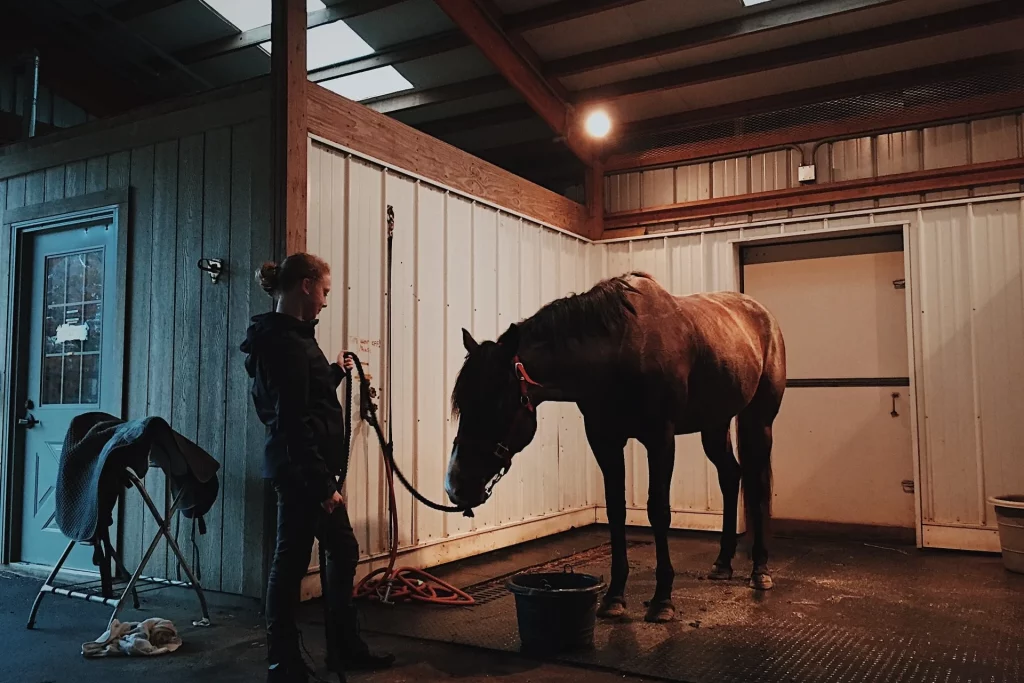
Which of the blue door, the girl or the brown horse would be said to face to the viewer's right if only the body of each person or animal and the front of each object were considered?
the girl

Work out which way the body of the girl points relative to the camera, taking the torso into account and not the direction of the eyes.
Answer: to the viewer's right

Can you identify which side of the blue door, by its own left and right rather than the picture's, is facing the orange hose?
left

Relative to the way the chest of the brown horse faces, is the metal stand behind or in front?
in front

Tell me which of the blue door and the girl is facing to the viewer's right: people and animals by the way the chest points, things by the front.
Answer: the girl

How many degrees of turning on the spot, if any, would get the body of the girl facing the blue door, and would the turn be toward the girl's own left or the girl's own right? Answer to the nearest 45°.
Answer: approximately 135° to the girl's own left

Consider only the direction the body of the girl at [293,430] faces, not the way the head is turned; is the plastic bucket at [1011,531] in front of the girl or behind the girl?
in front

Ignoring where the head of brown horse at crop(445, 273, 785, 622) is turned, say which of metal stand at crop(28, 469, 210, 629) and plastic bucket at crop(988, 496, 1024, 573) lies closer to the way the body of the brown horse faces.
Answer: the metal stand

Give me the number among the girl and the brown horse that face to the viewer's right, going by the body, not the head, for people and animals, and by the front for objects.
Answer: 1

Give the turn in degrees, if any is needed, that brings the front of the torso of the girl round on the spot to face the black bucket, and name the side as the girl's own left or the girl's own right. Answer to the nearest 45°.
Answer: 0° — they already face it

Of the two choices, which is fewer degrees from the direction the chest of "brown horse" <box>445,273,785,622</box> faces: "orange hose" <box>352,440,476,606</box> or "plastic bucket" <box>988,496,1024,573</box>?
the orange hose

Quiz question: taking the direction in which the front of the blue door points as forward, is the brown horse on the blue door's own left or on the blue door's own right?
on the blue door's own left

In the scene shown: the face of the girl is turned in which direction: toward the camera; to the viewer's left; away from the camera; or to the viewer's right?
to the viewer's right
